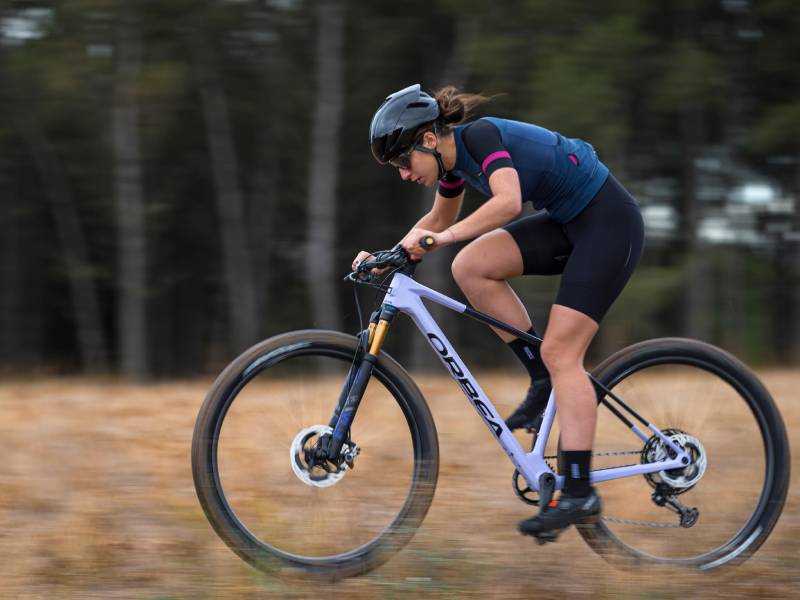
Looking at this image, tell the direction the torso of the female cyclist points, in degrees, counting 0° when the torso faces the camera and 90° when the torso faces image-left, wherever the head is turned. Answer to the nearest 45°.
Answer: approximately 90°

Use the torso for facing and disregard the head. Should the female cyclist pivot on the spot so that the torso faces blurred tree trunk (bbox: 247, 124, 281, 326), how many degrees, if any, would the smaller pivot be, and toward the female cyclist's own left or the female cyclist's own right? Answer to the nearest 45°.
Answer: approximately 90° to the female cyclist's own right

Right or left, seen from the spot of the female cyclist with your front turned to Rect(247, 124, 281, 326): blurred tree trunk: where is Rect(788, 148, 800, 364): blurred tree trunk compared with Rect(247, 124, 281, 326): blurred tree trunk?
right

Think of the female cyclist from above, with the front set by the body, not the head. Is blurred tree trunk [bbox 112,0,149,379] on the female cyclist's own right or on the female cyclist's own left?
on the female cyclist's own right

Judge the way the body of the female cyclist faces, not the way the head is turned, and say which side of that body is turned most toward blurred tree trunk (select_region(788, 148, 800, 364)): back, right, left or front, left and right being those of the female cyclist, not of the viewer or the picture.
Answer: right

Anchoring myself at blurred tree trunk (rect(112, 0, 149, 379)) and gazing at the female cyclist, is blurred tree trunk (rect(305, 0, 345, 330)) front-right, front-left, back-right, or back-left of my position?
front-left

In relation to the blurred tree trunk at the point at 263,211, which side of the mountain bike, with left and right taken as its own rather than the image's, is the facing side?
right

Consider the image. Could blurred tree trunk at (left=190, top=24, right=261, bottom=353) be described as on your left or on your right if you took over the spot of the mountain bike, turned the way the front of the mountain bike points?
on your right

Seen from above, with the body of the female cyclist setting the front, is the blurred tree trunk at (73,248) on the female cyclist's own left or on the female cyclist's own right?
on the female cyclist's own right

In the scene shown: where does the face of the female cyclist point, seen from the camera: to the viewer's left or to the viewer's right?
to the viewer's left

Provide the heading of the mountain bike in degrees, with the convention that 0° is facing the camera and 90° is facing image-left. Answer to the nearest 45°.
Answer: approximately 90°

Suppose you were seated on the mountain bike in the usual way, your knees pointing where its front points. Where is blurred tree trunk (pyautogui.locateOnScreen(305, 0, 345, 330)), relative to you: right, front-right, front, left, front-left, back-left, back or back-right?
right
